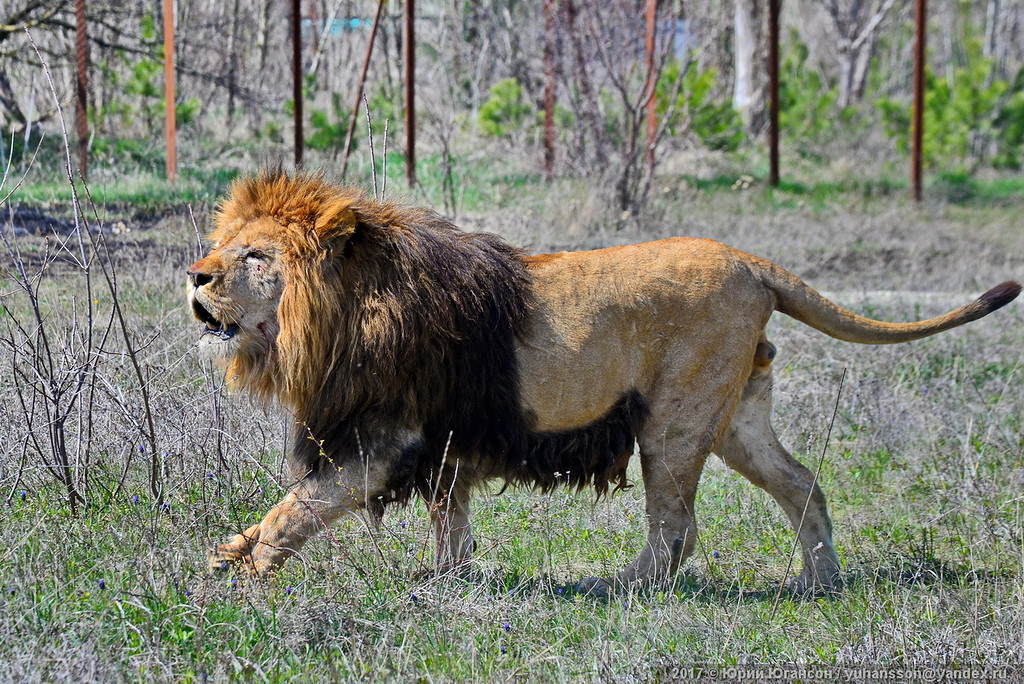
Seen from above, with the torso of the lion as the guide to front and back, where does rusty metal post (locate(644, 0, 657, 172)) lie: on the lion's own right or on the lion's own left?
on the lion's own right

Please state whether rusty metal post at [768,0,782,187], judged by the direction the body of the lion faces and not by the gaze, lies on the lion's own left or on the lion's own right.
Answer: on the lion's own right

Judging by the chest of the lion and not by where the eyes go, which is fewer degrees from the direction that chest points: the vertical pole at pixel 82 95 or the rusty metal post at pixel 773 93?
the vertical pole

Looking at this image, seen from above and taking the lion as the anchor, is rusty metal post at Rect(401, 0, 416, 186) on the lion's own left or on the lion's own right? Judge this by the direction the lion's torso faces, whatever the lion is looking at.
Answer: on the lion's own right

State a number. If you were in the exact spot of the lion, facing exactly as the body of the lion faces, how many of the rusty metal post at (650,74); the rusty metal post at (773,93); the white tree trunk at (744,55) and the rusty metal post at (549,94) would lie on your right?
4

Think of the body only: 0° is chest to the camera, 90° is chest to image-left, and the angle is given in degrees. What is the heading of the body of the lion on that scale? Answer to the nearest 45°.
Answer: approximately 90°

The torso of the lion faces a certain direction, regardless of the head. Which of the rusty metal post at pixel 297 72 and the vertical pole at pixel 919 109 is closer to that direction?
the rusty metal post

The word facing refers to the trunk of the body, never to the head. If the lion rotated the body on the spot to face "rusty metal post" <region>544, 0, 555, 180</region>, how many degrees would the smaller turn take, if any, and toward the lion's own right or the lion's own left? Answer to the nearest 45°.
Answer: approximately 90° to the lion's own right

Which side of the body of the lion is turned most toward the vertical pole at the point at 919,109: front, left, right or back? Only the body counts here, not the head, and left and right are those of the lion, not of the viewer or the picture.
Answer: right

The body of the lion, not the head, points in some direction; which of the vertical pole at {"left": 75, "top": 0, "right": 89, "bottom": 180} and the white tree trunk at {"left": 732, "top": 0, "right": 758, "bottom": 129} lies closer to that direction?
the vertical pole
